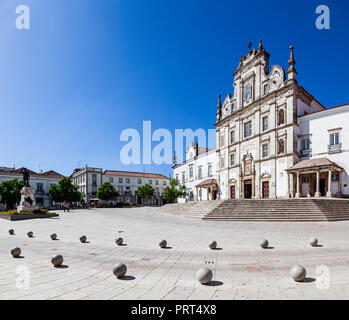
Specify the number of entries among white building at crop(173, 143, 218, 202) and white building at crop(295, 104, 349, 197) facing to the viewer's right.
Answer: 0

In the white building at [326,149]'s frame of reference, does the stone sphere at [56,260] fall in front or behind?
in front

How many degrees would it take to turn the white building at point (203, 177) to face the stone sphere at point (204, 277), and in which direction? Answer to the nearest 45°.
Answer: approximately 45° to its left

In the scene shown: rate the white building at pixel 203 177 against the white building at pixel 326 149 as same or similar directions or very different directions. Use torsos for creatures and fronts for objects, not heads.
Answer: same or similar directions

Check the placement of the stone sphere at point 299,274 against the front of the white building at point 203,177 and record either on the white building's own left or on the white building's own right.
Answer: on the white building's own left

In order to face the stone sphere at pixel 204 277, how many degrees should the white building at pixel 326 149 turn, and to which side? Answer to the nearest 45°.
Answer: approximately 45° to its left

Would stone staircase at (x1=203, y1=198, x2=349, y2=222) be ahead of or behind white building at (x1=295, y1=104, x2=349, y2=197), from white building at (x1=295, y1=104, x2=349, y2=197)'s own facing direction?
ahead

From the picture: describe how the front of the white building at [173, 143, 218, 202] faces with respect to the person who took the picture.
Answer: facing the viewer and to the left of the viewer

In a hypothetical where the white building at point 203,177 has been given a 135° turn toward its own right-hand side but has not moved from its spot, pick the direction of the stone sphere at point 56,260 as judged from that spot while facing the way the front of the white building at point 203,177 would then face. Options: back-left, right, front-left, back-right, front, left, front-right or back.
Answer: back

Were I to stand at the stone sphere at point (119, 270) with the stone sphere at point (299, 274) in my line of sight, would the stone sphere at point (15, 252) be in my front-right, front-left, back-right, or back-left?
back-left
